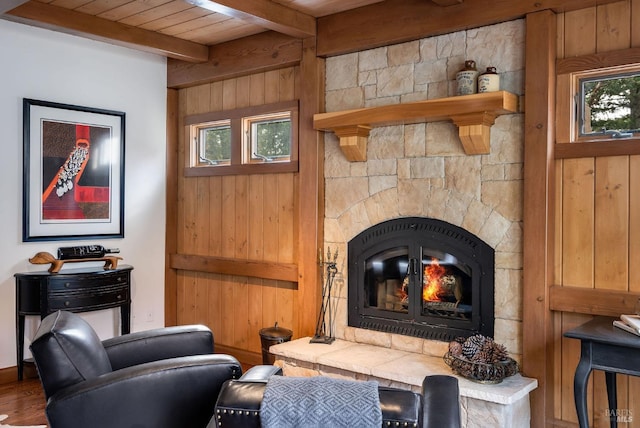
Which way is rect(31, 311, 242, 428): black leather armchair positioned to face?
to the viewer's right

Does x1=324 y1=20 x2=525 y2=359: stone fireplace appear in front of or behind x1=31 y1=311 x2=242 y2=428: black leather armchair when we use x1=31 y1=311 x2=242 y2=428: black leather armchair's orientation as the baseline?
in front

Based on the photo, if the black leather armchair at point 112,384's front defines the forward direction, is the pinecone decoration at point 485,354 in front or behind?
in front

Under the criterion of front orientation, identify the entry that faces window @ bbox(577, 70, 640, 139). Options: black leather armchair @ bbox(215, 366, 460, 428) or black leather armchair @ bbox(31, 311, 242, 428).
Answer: black leather armchair @ bbox(31, 311, 242, 428)

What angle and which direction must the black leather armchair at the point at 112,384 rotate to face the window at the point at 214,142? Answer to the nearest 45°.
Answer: approximately 90° to its left

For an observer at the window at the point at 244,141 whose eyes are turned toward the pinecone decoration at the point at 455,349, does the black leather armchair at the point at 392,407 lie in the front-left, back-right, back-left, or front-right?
front-right

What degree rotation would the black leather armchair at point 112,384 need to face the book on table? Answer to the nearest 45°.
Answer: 0° — it already faces it

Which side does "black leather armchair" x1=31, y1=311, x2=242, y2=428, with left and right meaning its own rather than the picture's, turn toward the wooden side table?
front
